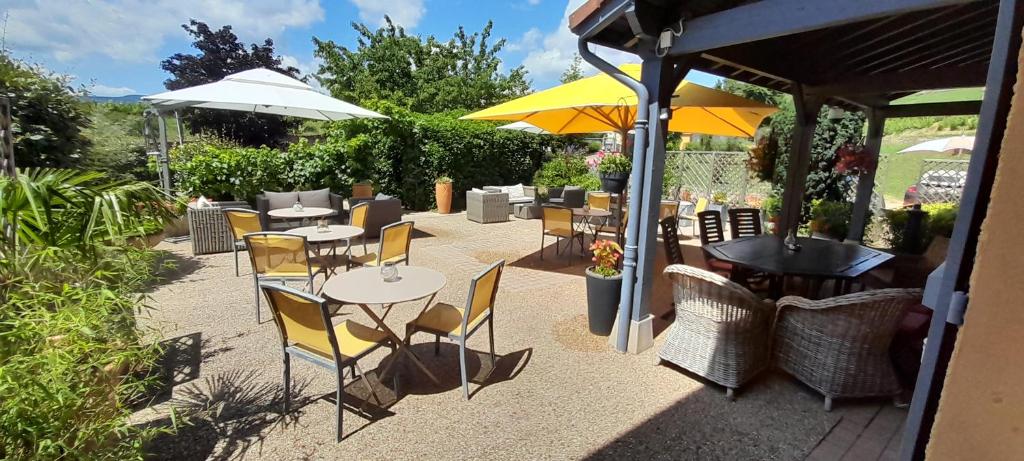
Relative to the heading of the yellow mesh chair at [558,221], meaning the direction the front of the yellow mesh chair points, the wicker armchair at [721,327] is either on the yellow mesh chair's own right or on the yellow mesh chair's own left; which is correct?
on the yellow mesh chair's own right

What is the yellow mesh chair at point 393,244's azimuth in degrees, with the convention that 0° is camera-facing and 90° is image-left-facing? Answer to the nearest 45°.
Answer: approximately 135°

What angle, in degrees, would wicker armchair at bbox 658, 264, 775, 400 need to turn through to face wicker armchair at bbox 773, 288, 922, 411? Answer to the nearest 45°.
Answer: approximately 45° to its right

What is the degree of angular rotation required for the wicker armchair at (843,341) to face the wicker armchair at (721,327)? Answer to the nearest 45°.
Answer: approximately 90° to its left

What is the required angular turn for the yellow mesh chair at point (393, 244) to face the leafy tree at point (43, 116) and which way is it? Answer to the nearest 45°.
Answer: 0° — it already faces it

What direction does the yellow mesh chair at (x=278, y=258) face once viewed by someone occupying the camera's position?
facing away from the viewer and to the right of the viewer

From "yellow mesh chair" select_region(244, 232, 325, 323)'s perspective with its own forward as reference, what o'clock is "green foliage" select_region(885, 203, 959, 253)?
The green foliage is roughly at 2 o'clock from the yellow mesh chair.

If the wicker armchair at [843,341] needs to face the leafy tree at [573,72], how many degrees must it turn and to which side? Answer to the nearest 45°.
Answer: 0° — it already faces it

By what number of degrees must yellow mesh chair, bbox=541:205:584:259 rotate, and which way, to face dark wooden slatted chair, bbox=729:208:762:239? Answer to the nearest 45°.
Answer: approximately 45° to its right

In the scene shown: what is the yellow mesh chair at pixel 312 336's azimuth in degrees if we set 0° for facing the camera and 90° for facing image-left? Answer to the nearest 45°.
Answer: approximately 225°

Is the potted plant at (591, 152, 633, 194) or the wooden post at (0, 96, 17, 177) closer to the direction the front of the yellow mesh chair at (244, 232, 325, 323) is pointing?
the potted plant
